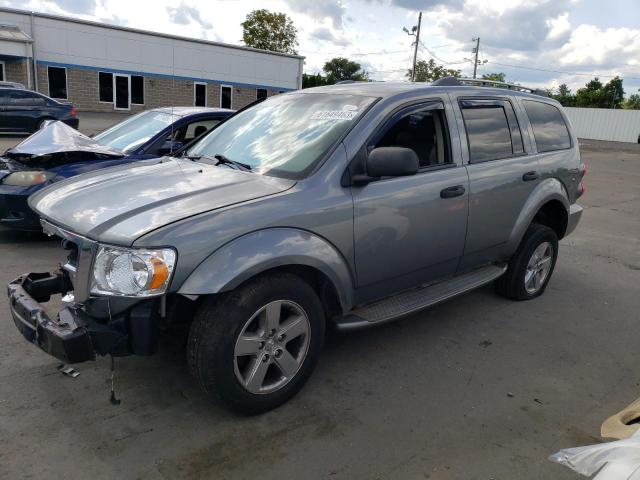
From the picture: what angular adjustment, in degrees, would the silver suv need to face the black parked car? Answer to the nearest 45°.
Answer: approximately 90° to its right

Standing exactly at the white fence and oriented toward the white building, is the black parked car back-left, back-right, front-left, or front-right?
front-left

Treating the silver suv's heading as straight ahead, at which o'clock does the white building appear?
The white building is roughly at 4 o'clock from the silver suv.

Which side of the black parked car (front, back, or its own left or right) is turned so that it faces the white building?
right

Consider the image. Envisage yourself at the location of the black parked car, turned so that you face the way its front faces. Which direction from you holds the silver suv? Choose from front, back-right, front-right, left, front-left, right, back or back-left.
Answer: left

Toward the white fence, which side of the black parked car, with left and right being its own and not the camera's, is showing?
back

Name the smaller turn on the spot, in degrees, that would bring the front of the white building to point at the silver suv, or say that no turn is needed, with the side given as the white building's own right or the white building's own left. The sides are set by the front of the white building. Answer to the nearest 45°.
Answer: approximately 45° to the white building's own right

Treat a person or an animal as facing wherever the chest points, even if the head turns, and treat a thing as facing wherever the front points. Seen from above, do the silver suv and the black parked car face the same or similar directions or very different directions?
same or similar directions

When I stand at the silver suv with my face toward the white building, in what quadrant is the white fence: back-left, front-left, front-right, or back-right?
front-right

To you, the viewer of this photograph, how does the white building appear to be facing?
facing the viewer and to the right of the viewer

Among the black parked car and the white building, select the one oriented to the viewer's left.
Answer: the black parked car

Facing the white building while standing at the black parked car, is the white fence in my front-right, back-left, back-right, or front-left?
front-right

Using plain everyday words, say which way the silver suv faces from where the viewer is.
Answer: facing the viewer and to the left of the viewer

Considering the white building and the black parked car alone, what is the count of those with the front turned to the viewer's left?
1

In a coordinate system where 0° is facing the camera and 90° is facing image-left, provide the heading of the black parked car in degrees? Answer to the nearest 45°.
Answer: approximately 90°
